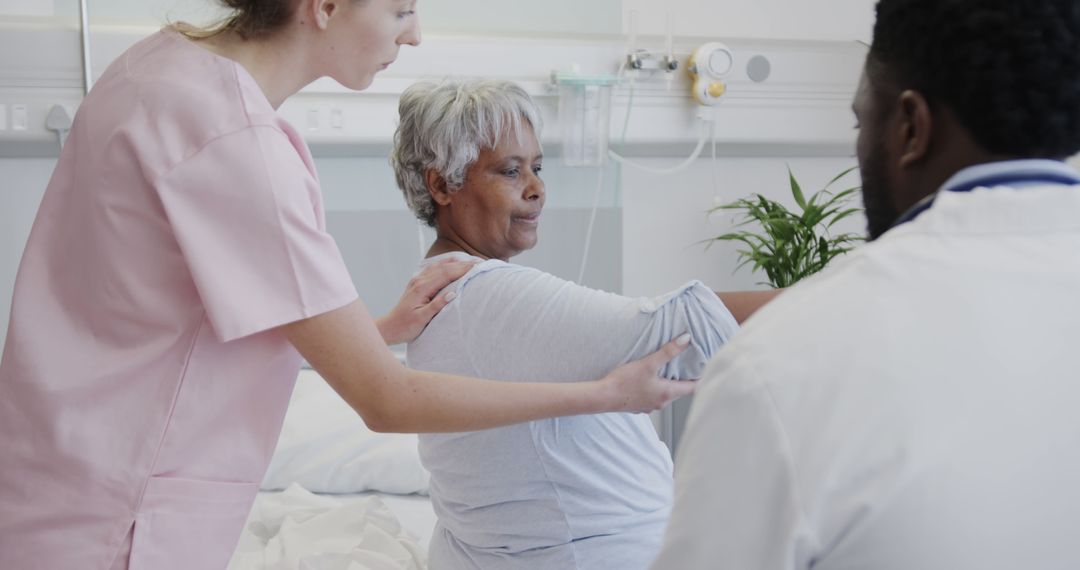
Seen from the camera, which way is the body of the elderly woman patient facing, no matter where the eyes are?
to the viewer's right

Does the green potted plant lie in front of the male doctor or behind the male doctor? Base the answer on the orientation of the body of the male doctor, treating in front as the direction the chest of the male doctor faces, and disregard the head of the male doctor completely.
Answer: in front

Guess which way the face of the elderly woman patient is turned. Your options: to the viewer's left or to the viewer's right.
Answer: to the viewer's right

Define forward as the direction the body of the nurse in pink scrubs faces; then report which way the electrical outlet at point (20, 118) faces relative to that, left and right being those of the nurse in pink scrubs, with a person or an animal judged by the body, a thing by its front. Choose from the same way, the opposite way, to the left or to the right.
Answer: to the right

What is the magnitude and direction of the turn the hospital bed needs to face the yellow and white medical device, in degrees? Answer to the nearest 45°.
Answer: approximately 135° to its left

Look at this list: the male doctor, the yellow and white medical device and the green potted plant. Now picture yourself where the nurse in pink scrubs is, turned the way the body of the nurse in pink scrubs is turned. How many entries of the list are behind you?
0

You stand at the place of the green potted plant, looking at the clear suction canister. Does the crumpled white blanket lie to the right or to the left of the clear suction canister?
left

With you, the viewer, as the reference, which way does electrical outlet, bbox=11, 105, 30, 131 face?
facing the viewer

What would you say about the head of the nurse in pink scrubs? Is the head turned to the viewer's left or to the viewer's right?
to the viewer's right

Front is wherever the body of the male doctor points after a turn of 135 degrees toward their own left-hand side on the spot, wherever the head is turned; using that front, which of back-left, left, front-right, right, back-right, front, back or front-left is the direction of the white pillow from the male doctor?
back-right

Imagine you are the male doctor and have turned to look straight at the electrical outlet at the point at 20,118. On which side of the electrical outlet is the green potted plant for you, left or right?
right

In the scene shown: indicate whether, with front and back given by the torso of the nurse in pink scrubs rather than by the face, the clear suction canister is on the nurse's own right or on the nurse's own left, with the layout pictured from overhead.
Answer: on the nurse's own left

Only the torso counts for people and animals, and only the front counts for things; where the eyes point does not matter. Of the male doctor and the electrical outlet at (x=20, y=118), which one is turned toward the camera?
the electrical outlet

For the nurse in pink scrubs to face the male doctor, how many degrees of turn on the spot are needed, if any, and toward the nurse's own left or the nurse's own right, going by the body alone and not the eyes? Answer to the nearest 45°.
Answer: approximately 45° to the nurse's own right

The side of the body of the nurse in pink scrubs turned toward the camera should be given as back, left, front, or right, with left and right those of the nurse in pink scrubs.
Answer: right

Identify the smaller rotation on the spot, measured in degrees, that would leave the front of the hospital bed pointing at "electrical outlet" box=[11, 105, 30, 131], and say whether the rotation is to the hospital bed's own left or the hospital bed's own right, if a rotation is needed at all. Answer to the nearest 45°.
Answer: approximately 135° to the hospital bed's own right
